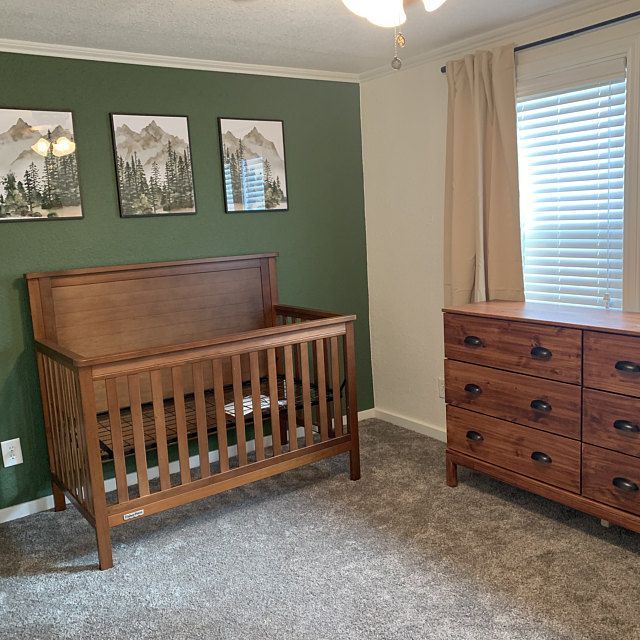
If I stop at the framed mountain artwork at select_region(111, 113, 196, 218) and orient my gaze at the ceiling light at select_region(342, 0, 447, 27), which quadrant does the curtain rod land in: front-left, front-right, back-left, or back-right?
front-left

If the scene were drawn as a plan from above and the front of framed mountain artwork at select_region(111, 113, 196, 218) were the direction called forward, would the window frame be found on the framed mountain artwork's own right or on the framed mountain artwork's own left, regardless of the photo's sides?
on the framed mountain artwork's own left

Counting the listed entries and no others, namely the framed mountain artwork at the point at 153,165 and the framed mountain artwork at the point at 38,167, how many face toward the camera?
2

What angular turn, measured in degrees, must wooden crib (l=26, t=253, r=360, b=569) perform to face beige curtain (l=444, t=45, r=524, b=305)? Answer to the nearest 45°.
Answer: approximately 45° to its left

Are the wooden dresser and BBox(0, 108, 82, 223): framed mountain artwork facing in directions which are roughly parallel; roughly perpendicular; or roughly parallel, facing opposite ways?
roughly perpendicular

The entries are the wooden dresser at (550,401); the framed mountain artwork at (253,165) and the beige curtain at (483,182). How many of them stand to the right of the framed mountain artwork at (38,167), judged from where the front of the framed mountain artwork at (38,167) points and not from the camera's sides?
0

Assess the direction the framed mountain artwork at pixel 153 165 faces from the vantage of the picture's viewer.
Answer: facing the viewer

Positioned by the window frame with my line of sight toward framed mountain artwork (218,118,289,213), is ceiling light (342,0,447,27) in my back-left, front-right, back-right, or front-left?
front-left

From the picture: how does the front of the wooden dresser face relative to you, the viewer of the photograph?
facing the viewer and to the left of the viewer

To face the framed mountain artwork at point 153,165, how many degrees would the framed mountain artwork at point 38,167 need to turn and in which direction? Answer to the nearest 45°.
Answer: approximately 90° to its left

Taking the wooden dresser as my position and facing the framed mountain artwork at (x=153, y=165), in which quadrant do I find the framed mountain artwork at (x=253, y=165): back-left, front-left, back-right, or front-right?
front-right

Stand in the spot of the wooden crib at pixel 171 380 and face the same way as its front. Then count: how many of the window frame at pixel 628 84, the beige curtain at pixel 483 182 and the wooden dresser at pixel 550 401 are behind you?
0

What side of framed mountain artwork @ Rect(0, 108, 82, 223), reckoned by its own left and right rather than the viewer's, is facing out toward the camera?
front

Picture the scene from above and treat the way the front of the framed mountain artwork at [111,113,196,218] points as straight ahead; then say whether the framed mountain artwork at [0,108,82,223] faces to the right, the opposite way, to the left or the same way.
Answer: the same way

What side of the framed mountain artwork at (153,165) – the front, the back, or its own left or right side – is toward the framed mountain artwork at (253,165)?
left

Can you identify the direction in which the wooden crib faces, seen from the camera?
facing the viewer and to the right of the viewer
